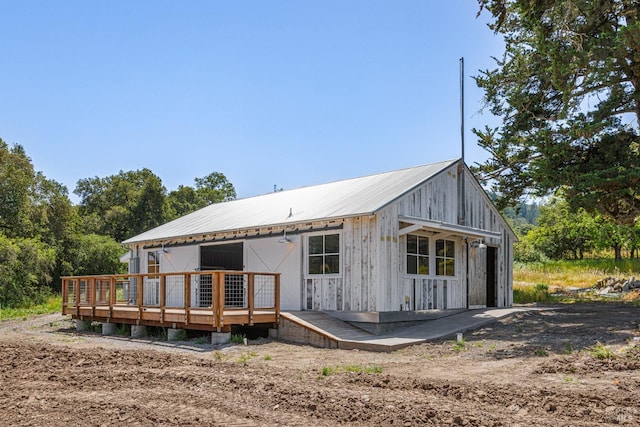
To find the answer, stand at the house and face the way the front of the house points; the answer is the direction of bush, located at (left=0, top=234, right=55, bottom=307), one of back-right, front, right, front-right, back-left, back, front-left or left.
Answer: back

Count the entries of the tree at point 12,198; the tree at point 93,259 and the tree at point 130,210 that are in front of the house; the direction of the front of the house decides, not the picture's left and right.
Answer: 0

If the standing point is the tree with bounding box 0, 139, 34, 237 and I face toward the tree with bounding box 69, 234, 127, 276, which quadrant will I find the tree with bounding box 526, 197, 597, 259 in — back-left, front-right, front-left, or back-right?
front-right

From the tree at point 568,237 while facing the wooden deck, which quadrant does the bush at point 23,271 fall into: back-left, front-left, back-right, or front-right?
front-right

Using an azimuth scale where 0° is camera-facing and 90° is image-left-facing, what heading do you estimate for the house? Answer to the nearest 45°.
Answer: approximately 315°

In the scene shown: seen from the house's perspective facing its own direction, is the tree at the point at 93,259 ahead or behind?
behind

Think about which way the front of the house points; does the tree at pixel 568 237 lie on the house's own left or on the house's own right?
on the house's own left

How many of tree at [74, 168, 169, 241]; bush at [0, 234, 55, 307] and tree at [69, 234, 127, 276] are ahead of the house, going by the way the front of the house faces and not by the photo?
0
